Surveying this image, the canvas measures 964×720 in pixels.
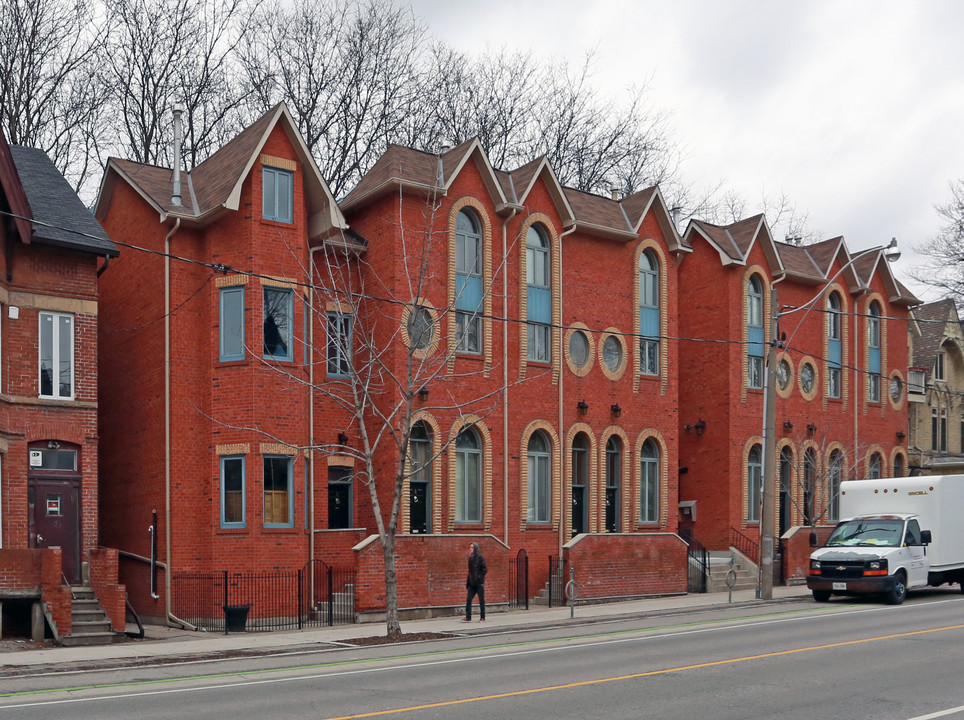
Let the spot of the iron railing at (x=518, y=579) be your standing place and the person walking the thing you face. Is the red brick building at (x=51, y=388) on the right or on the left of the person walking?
right

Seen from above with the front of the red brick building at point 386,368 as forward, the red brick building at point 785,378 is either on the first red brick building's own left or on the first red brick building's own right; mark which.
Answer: on the first red brick building's own left

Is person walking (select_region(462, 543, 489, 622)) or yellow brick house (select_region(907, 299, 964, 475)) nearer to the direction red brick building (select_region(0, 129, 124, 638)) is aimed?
the person walking

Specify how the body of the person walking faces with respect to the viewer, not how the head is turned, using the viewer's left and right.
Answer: facing the viewer and to the left of the viewer

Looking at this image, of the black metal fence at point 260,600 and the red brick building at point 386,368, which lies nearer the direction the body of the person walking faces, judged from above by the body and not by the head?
the black metal fence

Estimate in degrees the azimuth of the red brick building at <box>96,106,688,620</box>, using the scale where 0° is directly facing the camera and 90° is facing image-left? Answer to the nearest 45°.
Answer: approximately 315°

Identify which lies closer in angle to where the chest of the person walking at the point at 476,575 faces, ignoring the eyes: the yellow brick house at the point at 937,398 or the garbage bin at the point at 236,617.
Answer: the garbage bin

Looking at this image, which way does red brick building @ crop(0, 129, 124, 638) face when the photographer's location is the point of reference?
facing the viewer

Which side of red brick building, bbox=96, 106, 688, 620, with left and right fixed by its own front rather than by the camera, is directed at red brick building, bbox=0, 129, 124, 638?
right

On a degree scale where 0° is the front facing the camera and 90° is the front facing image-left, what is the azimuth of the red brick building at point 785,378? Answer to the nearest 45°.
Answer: approximately 315°
